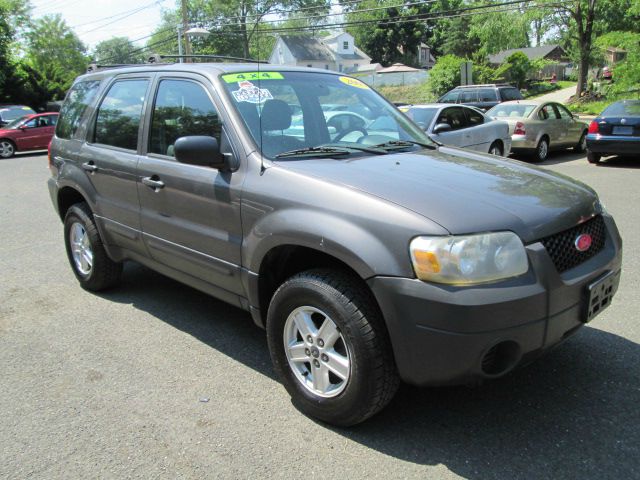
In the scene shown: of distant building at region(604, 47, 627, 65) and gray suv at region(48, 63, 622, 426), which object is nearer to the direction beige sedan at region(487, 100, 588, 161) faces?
the distant building

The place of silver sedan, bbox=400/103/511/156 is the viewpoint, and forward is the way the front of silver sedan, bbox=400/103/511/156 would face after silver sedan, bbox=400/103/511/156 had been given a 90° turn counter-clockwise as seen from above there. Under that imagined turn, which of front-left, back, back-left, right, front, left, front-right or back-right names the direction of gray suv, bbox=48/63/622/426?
front-right

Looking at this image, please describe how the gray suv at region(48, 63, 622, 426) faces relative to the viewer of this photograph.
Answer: facing the viewer and to the right of the viewer

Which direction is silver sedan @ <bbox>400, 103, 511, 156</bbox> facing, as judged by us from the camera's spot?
facing the viewer and to the left of the viewer

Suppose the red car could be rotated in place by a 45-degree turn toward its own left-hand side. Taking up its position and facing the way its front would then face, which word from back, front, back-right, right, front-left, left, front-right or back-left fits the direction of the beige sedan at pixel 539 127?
left

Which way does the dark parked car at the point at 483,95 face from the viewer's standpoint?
to the viewer's left

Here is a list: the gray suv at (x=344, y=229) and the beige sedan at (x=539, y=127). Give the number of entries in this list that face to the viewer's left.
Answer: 0
